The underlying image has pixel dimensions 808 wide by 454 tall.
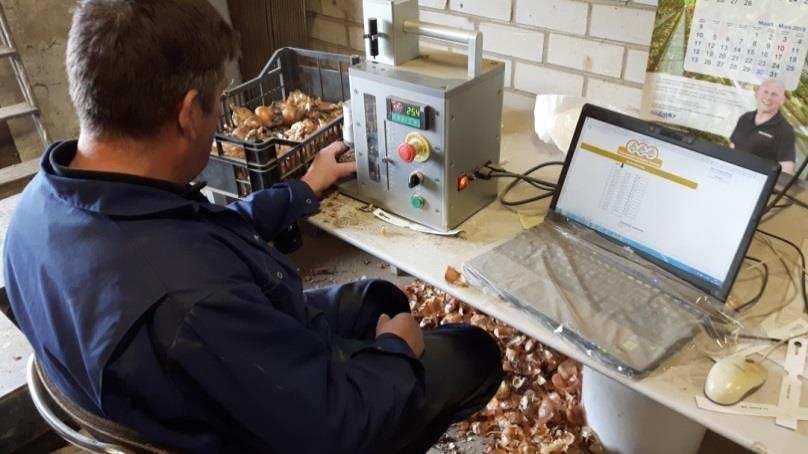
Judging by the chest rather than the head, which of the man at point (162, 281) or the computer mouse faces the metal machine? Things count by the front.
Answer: the man

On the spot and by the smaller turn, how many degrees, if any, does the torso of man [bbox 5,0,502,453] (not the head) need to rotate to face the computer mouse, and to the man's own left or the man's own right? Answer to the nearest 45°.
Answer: approximately 45° to the man's own right

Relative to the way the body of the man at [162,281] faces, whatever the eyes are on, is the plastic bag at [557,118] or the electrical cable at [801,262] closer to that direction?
the plastic bag

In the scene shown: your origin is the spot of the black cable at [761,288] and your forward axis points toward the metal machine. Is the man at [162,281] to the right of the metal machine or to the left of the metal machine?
left

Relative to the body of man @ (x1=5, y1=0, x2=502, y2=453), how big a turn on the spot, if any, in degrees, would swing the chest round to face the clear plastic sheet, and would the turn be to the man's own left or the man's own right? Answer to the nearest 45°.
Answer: approximately 45° to the man's own right

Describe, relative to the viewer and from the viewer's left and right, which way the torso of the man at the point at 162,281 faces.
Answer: facing away from the viewer and to the right of the viewer

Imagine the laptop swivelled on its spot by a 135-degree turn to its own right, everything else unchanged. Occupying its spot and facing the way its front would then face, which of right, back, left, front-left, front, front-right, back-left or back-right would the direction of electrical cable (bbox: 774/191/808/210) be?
front-right

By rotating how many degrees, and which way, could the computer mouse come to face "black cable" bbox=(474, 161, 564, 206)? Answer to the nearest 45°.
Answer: approximately 90° to its left

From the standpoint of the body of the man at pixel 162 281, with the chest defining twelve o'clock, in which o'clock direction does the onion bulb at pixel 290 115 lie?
The onion bulb is roughly at 11 o'clock from the man.

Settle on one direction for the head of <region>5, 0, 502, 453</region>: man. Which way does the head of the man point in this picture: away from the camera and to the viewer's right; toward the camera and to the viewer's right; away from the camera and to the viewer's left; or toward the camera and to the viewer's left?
away from the camera and to the viewer's right

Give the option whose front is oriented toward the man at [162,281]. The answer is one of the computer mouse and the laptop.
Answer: the laptop
